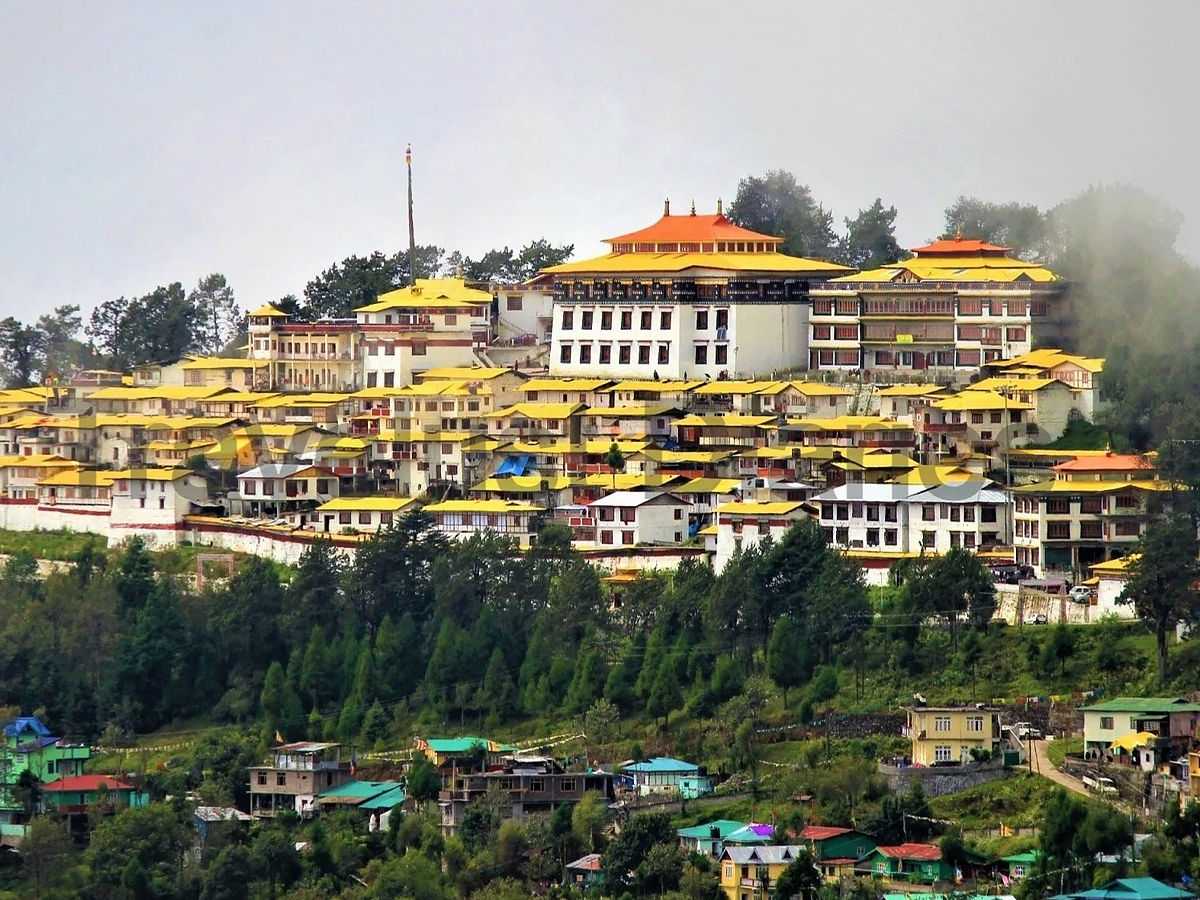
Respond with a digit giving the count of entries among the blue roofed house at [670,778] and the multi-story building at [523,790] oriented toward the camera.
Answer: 2

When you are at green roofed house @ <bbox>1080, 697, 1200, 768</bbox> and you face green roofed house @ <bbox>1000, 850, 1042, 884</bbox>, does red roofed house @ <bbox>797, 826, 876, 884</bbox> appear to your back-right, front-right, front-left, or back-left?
front-right

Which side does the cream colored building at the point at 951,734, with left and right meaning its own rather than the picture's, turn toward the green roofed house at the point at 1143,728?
left

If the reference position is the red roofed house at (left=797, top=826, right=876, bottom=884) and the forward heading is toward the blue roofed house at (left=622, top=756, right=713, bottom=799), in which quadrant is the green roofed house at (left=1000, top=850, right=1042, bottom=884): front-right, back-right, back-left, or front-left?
back-right

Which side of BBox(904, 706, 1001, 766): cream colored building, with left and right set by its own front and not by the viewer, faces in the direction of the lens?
front

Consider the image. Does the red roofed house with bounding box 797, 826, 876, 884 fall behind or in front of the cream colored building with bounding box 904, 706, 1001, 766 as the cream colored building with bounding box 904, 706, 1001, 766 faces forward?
in front

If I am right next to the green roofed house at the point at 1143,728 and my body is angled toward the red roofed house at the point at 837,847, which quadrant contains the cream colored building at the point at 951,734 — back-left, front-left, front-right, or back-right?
front-right

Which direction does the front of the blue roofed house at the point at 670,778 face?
toward the camera

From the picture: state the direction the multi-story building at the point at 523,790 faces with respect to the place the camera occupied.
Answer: facing the viewer
